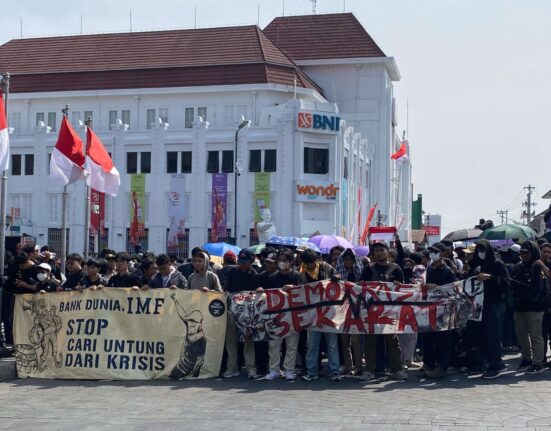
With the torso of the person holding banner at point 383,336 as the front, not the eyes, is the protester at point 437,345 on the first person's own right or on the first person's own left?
on the first person's own left

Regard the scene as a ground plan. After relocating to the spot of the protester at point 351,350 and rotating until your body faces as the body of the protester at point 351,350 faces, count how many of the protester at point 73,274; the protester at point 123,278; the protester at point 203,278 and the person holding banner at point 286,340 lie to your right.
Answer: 4

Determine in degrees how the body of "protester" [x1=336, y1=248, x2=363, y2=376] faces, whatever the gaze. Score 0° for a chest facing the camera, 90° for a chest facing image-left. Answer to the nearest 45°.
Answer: approximately 0°

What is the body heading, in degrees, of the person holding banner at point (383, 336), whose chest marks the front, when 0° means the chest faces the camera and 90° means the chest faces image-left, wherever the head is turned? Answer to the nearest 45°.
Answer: approximately 0°

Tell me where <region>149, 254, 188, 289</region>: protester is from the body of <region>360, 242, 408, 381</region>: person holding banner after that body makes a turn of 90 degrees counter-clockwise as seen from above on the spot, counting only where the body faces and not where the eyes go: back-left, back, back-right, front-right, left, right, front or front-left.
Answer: back

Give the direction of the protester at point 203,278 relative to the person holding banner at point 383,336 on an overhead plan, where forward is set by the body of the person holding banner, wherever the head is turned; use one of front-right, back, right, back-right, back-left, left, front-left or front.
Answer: right

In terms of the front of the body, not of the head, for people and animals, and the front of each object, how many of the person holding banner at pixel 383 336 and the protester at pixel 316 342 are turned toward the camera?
2
